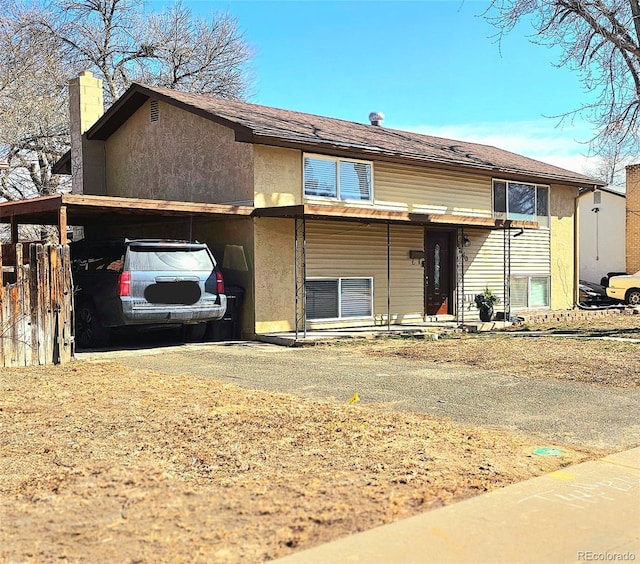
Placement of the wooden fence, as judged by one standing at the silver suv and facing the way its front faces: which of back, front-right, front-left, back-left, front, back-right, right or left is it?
left

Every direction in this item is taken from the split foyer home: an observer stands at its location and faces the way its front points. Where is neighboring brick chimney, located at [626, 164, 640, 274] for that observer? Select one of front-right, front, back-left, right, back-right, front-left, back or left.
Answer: left

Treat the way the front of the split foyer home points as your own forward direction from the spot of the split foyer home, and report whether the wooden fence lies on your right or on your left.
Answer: on your right

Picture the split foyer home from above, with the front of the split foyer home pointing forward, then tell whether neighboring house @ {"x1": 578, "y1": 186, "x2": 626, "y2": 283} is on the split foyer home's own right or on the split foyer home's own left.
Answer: on the split foyer home's own left

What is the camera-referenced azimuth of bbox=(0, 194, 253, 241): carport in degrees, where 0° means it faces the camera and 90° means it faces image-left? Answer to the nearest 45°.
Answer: approximately 315°

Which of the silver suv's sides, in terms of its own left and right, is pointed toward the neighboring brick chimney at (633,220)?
right

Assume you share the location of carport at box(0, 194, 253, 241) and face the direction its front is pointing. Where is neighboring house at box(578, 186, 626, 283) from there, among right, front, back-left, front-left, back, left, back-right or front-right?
left

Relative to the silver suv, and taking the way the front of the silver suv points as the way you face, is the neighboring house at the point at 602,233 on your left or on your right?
on your right

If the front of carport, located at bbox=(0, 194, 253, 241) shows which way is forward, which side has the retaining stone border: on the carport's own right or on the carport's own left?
on the carport's own left

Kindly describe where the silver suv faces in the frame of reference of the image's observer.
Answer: facing away from the viewer and to the left of the viewer

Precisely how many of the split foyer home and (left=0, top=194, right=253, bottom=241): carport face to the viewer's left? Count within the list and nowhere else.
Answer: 0

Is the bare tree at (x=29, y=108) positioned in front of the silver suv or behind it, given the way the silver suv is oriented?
in front
